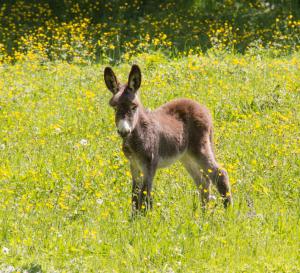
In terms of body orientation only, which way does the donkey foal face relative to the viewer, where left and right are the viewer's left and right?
facing the viewer and to the left of the viewer
